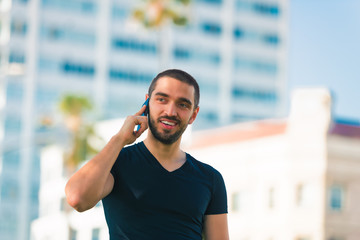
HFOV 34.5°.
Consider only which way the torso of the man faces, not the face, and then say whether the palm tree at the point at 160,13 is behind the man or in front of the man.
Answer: behind

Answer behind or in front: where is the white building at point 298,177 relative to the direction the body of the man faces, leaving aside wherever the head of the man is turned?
behind

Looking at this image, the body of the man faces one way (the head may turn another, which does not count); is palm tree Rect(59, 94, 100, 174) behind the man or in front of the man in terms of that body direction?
behind

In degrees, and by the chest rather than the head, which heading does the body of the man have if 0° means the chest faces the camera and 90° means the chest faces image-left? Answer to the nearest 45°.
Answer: approximately 0°
